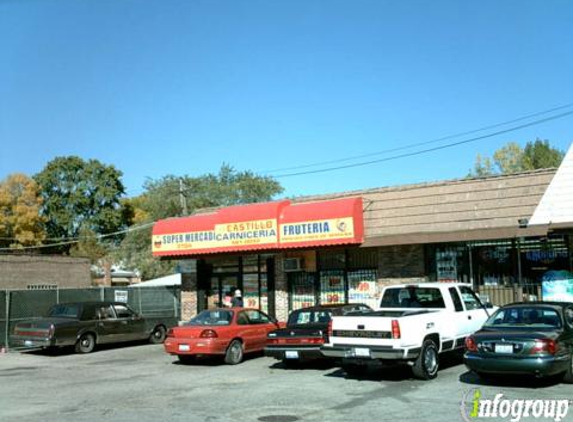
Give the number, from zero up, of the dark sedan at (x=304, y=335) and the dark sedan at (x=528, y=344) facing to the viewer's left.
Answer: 0

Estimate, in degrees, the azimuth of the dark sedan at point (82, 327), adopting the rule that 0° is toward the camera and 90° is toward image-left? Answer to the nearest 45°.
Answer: approximately 225°

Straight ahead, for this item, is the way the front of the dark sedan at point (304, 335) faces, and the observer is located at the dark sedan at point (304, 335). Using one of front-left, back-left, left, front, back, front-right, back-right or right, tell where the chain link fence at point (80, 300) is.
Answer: left

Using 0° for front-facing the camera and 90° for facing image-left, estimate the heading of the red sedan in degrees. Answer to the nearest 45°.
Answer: approximately 225°

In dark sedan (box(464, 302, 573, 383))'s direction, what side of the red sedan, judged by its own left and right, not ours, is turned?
right

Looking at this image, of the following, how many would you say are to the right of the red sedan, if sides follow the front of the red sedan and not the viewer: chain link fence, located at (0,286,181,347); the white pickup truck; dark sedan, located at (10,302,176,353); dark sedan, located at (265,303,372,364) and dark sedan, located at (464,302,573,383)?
3

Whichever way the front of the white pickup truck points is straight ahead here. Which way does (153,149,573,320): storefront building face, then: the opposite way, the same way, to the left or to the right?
the opposite way

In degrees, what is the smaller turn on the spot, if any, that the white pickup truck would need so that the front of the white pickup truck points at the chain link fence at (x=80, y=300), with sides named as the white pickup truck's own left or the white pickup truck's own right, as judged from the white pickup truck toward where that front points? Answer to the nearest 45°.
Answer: approximately 90° to the white pickup truck's own left

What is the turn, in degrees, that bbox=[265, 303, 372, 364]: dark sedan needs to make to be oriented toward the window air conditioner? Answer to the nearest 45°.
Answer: approximately 45° to its left

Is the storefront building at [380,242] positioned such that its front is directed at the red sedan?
yes

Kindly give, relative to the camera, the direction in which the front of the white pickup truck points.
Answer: facing away from the viewer and to the right of the viewer

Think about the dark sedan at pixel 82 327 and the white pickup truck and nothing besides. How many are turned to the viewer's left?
0

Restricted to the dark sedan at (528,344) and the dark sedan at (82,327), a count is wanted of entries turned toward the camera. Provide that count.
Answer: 0
